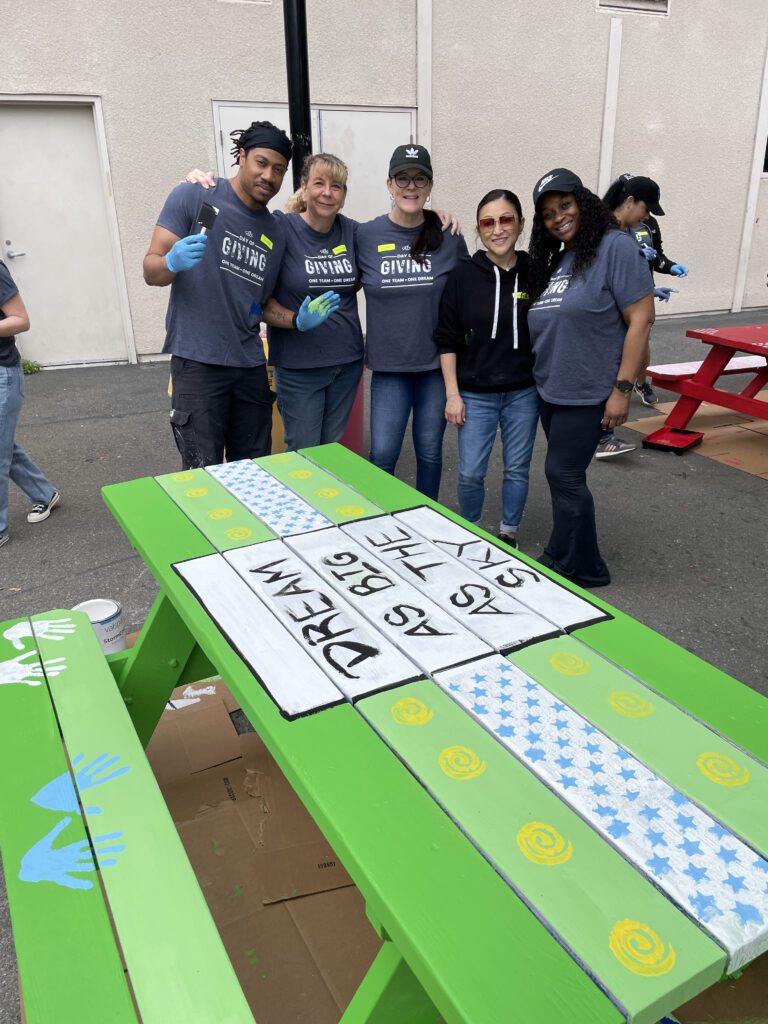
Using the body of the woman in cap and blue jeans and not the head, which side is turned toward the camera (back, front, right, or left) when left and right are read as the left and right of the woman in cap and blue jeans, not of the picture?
front

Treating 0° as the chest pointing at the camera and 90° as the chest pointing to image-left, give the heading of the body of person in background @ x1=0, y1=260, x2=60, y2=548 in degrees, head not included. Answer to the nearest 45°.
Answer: approximately 90°

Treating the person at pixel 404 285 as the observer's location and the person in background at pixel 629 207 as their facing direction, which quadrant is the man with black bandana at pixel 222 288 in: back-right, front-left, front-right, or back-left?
back-left

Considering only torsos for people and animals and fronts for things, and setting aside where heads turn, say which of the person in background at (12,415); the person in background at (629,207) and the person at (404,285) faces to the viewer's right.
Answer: the person in background at (629,207)

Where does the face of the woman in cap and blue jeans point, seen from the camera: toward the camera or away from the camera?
toward the camera

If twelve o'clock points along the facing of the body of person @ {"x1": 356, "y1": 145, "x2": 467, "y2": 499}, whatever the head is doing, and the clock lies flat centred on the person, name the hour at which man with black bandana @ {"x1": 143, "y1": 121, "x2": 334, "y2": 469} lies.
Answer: The man with black bandana is roughly at 2 o'clock from the person.

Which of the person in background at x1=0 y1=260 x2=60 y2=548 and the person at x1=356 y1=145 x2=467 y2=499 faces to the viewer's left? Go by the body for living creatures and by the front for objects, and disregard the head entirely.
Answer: the person in background

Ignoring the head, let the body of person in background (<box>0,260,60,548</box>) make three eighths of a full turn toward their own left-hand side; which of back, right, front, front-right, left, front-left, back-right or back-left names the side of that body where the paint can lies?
front-right

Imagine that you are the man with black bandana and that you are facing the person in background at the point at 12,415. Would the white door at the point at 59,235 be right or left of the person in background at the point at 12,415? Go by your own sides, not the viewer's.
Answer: right

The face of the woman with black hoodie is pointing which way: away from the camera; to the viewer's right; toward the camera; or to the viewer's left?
toward the camera

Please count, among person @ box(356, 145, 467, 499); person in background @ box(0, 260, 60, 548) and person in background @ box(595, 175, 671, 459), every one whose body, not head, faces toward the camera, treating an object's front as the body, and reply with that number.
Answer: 1

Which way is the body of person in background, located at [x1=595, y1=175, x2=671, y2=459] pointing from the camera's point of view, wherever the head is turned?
to the viewer's right

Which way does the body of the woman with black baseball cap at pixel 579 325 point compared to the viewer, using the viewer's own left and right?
facing the viewer and to the left of the viewer
